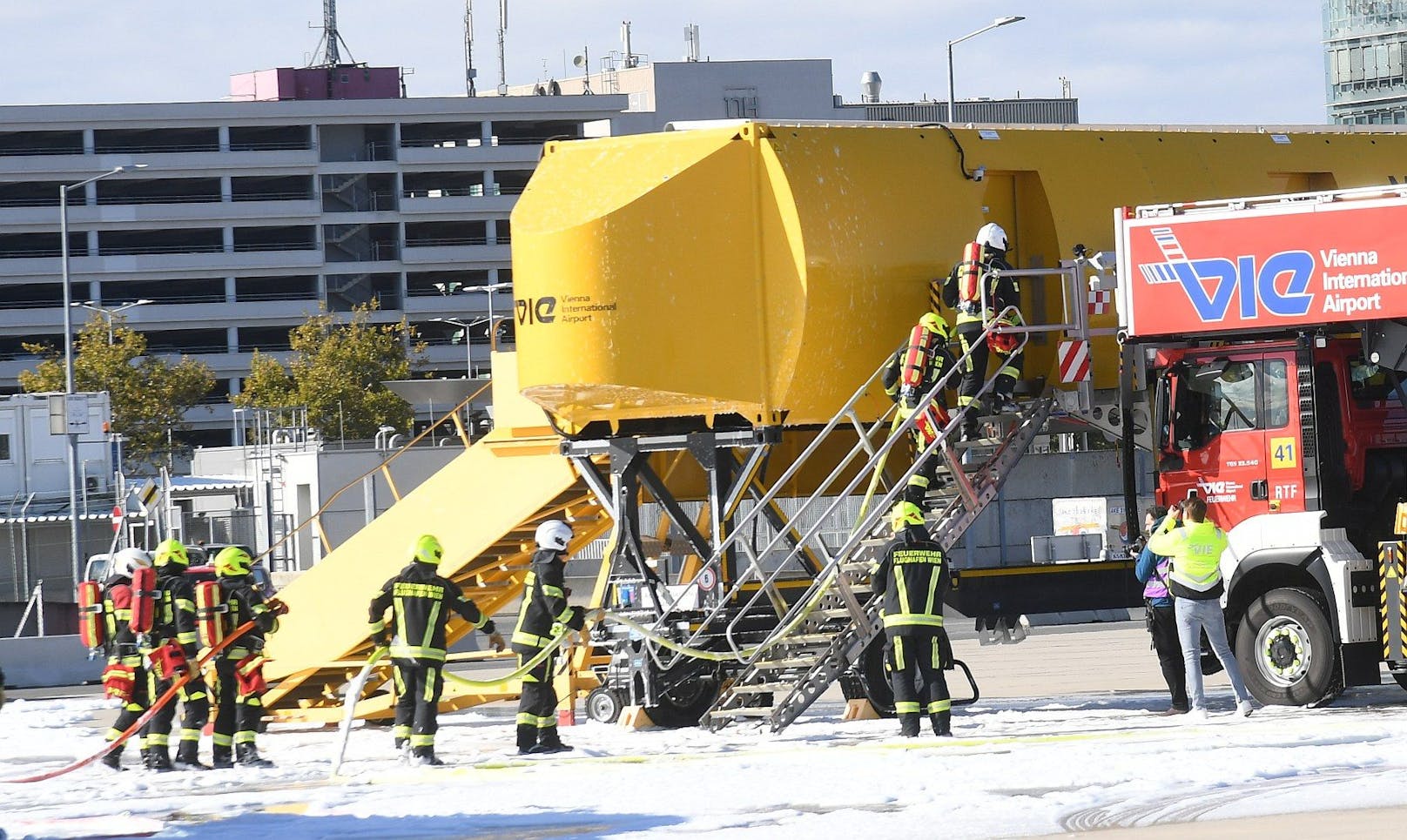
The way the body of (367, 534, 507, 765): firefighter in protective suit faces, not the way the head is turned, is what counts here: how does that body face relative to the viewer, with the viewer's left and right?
facing away from the viewer

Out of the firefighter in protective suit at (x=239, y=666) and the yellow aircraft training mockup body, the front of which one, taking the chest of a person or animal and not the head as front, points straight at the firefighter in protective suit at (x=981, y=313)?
the firefighter in protective suit at (x=239, y=666)

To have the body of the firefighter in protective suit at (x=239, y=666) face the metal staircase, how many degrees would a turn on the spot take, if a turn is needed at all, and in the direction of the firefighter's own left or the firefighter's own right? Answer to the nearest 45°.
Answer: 0° — they already face it

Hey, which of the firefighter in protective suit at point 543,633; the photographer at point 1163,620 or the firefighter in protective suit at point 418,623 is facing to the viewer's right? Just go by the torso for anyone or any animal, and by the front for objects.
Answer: the firefighter in protective suit at point 543,633

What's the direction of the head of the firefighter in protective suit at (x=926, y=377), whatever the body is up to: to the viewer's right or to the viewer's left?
to the viewer's right

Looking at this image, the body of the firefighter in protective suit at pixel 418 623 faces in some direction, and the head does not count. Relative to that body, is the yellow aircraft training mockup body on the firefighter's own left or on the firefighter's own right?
on the firefighter's own right

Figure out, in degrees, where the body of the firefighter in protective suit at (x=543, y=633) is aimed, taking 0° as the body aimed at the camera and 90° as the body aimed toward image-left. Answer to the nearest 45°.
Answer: approximately 270°

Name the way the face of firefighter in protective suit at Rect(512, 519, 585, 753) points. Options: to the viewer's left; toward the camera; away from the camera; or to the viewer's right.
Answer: to the viewer's right

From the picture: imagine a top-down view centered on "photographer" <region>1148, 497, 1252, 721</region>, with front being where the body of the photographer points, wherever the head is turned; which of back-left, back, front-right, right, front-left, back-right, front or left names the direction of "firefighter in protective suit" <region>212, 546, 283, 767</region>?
front-left
